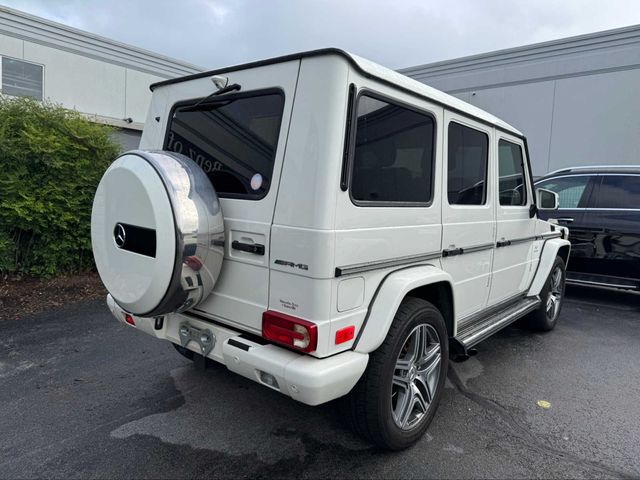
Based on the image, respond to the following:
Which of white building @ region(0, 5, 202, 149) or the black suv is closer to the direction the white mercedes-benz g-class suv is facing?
the black suv

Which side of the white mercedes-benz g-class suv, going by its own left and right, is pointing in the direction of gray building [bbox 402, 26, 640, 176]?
front

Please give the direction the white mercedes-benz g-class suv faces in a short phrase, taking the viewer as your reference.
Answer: facing away from the viewer and to the right of the viewer

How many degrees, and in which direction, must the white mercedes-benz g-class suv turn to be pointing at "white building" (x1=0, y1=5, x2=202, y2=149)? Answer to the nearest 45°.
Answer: approximately 90° to its left

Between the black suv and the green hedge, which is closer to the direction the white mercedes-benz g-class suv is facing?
the black suv

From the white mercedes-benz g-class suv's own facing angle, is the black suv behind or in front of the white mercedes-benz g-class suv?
in front
